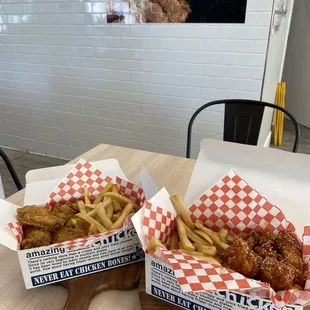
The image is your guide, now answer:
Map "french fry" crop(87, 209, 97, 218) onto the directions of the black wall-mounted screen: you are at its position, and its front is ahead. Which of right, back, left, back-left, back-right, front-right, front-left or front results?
front

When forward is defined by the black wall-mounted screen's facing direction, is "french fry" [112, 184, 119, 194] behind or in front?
in front

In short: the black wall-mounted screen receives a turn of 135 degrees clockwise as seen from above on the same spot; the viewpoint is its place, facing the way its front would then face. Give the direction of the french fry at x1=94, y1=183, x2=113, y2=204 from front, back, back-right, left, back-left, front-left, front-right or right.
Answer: back-left

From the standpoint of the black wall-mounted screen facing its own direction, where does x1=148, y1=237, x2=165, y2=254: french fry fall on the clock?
The french fry is roughly at 12 o'clock from the black wall-mounted screen.

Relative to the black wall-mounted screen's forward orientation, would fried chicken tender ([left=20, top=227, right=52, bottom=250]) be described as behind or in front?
in front

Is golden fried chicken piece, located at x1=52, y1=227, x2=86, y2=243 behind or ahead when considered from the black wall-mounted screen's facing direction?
ahead

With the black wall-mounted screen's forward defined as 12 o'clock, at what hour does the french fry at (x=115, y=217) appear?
The french fry is roughly at 12 o'clock from the black wall-mounted screen.

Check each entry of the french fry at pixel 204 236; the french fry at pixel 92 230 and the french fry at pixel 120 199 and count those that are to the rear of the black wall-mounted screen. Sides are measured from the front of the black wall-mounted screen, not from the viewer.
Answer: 0

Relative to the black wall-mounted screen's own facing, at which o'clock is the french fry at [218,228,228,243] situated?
The french fry is roughly at 12 o'clock from the black wall-mounted screen.

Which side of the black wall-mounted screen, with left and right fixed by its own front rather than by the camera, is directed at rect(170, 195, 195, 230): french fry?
front

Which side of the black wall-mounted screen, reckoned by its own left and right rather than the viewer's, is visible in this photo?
front

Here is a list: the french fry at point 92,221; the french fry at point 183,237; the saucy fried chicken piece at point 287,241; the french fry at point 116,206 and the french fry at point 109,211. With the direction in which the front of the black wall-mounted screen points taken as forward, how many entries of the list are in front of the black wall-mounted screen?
5

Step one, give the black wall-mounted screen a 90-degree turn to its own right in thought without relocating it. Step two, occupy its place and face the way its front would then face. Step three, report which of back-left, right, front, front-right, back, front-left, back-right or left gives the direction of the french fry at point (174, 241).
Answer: left

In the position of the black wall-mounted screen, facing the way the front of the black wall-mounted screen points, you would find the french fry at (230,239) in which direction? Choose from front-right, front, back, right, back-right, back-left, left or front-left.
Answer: front

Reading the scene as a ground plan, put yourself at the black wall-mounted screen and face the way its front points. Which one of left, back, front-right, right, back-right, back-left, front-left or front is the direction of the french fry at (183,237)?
front

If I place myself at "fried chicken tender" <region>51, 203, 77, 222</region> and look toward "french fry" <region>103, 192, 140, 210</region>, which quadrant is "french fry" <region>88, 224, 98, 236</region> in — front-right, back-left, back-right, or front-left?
front-right

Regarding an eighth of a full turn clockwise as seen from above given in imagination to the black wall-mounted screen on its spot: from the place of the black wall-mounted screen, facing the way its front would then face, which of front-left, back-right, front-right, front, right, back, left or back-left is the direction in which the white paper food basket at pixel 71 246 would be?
front-left

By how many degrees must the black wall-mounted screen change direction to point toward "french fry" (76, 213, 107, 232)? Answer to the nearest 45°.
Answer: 0° — it already faces it

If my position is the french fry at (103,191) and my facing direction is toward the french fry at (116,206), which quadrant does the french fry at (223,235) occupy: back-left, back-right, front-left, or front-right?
front-left
